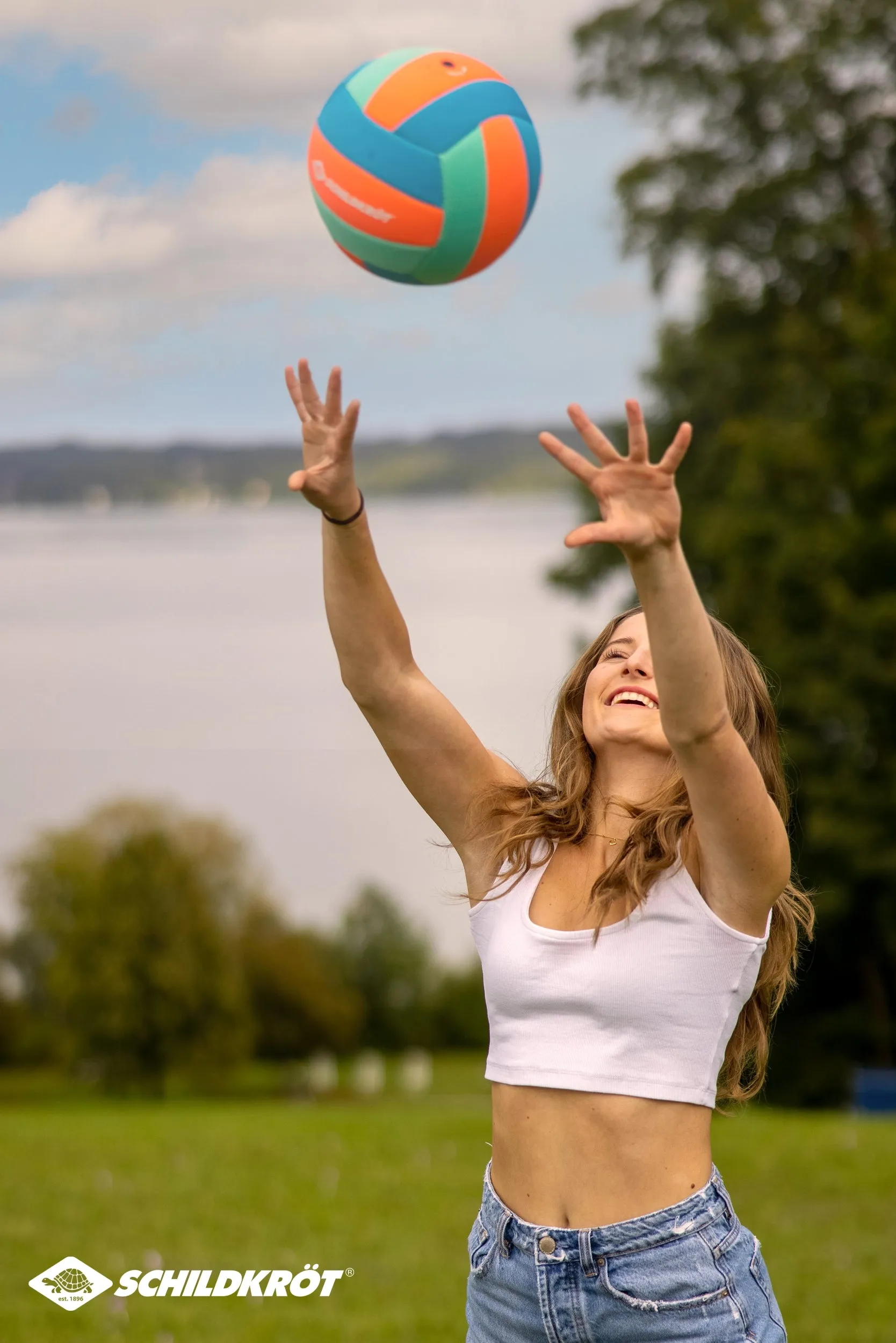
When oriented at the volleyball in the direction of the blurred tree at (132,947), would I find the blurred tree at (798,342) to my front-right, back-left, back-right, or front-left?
front-right

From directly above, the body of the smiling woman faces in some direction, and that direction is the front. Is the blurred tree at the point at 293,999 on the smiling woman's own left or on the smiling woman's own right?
on the smiling woman's own right

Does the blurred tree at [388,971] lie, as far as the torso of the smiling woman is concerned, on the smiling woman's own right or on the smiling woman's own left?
on the smiling woman's own right

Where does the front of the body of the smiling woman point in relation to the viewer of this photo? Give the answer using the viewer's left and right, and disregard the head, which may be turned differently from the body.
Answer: facing the viewer and to the left of the viewer

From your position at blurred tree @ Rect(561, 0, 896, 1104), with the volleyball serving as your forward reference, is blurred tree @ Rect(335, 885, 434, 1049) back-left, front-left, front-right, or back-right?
back-right

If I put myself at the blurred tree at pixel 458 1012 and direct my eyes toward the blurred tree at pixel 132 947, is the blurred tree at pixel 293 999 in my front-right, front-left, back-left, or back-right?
front-right

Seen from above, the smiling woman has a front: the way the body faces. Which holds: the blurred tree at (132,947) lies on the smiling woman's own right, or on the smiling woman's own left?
on the smiling woman's own right

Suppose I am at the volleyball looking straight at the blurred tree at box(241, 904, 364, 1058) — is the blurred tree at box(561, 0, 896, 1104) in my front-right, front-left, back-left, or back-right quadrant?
front-right

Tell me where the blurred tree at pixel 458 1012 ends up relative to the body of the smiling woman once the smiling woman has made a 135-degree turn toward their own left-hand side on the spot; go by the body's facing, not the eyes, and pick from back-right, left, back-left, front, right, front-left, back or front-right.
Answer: left
